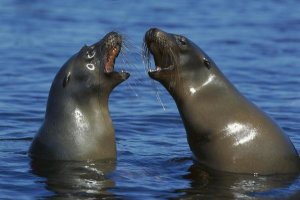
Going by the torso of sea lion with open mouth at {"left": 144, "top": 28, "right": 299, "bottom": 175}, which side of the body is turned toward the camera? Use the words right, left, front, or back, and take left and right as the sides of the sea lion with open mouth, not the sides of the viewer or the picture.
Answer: left

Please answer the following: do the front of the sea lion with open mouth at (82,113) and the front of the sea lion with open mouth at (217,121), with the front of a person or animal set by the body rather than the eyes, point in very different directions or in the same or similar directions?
very different directions

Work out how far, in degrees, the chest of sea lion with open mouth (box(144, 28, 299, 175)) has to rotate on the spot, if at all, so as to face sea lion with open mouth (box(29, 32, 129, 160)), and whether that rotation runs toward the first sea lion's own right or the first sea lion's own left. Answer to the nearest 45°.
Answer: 0° — it already faces it

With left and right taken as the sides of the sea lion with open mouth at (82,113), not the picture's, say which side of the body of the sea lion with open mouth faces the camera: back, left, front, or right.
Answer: right

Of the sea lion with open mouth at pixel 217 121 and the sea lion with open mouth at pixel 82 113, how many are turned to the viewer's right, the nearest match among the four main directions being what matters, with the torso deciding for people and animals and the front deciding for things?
1

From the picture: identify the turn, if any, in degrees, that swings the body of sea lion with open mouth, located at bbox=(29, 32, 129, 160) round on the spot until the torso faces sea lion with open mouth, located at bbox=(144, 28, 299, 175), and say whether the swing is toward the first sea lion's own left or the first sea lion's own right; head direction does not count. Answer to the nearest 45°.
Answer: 0° — it already faces it
